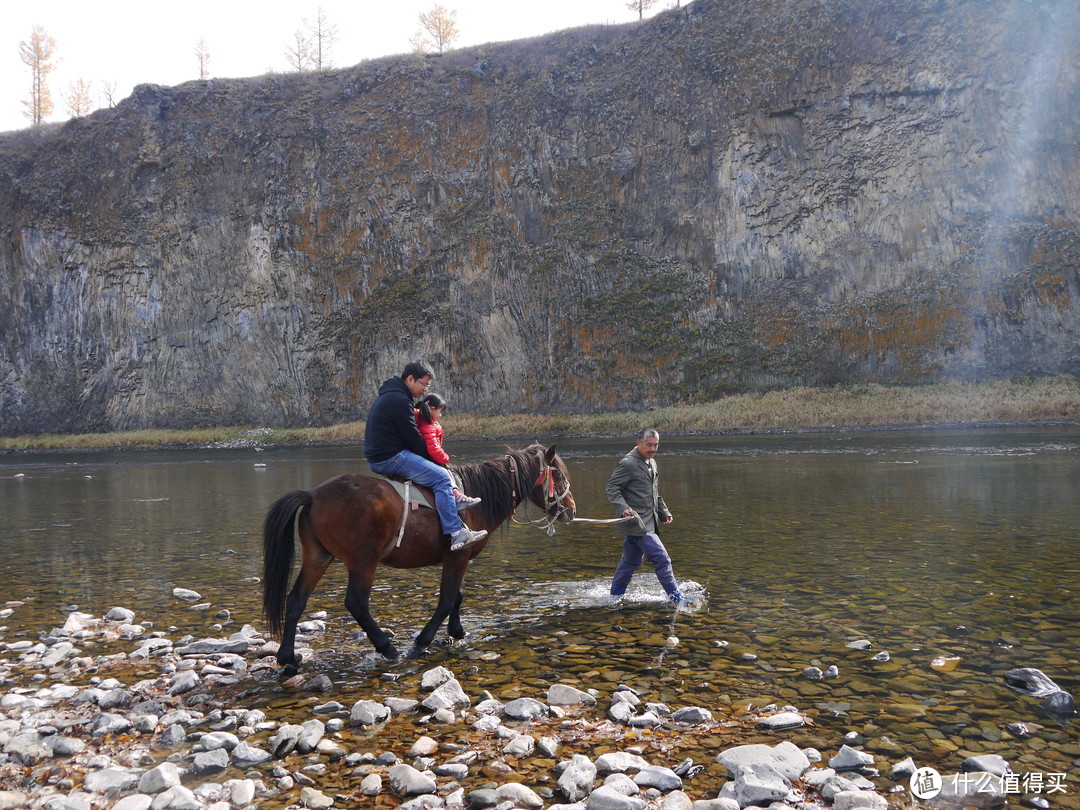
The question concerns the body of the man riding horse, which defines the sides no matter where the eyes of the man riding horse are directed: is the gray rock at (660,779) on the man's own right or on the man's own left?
on the man's own right

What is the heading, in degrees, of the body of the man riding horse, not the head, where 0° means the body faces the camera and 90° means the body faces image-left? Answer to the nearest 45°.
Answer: approximately 270°

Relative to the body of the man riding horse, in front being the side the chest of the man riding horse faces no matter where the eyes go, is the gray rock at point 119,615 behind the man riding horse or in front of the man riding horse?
behind

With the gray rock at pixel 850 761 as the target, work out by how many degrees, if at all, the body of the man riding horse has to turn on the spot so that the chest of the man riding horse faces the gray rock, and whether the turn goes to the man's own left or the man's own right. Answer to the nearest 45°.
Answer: approximately 45° to the man's own right

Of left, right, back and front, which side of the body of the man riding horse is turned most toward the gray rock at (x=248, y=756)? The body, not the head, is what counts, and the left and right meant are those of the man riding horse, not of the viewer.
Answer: right

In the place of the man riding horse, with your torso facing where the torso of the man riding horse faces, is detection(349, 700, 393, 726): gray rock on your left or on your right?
on your right

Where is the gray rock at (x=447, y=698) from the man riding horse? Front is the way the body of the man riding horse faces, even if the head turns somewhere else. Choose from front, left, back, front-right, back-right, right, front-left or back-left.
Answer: right

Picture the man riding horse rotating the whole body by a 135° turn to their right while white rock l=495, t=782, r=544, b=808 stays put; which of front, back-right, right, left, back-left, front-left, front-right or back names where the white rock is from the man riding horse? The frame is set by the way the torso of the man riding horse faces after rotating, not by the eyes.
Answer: front-left

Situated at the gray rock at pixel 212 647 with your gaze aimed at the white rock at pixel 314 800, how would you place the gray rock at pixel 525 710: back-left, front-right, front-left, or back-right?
front-left

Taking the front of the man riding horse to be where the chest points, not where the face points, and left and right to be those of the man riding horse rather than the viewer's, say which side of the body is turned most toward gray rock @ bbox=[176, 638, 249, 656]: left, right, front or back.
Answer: back

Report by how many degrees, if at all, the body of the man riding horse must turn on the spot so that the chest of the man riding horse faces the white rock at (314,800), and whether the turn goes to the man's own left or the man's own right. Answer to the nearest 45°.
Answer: approximately 90° to the man's own right

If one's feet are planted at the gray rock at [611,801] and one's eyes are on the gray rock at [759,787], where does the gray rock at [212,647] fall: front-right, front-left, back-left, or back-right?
back-left

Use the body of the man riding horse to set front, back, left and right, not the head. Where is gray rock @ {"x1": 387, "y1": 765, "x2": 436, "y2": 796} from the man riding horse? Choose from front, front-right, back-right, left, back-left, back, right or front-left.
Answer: right
